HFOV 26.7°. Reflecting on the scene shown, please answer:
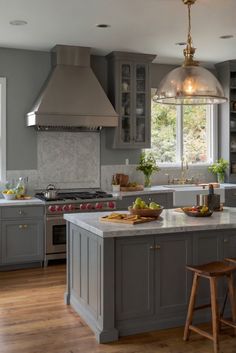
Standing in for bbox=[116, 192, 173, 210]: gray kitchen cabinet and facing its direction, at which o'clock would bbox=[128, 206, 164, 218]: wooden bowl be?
The wooden bowl is roughly at 12 o'clock from the gray kitchen cabinet.

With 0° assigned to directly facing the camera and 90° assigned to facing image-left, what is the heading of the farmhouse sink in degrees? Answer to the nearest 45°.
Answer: approximately 0°

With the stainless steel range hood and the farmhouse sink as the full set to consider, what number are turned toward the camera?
2

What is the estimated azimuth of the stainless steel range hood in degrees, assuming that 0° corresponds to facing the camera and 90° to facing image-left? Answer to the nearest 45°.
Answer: approximately 0°

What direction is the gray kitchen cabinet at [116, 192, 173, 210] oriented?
toward the camera

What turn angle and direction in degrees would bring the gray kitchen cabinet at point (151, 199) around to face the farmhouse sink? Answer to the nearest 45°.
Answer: approximately 135° to its left

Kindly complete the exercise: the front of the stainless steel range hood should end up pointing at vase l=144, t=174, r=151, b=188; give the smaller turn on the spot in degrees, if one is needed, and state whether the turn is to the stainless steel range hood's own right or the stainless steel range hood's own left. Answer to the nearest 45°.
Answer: approximately 135° to the stainless steel range hood's own left

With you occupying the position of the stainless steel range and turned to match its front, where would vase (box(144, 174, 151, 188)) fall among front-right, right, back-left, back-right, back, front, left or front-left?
back-left

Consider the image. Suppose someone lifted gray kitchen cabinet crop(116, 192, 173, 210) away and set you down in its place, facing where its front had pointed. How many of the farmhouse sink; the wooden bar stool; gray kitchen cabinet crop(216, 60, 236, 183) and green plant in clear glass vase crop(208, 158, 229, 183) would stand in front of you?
1

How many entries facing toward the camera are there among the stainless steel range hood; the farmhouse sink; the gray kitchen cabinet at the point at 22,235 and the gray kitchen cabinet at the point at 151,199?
4

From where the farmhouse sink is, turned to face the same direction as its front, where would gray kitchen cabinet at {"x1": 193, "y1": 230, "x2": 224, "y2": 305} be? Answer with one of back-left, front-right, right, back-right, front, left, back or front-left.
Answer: front
